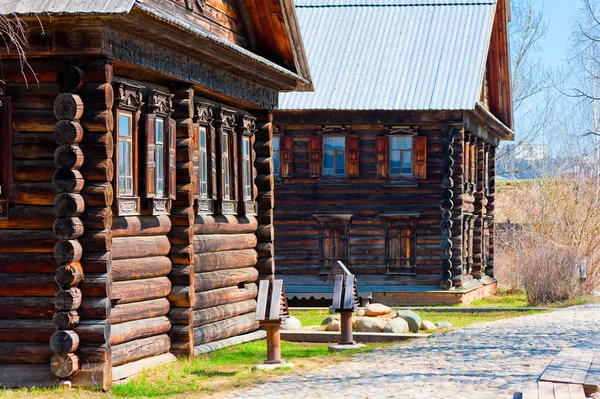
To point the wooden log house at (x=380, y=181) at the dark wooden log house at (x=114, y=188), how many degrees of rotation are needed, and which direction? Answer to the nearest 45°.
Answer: approximately 90° to its right

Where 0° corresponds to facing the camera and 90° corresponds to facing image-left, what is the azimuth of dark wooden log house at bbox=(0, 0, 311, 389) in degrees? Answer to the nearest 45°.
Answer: approximately 315°

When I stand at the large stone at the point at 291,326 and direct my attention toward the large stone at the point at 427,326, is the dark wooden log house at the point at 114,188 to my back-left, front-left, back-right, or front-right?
back-right
